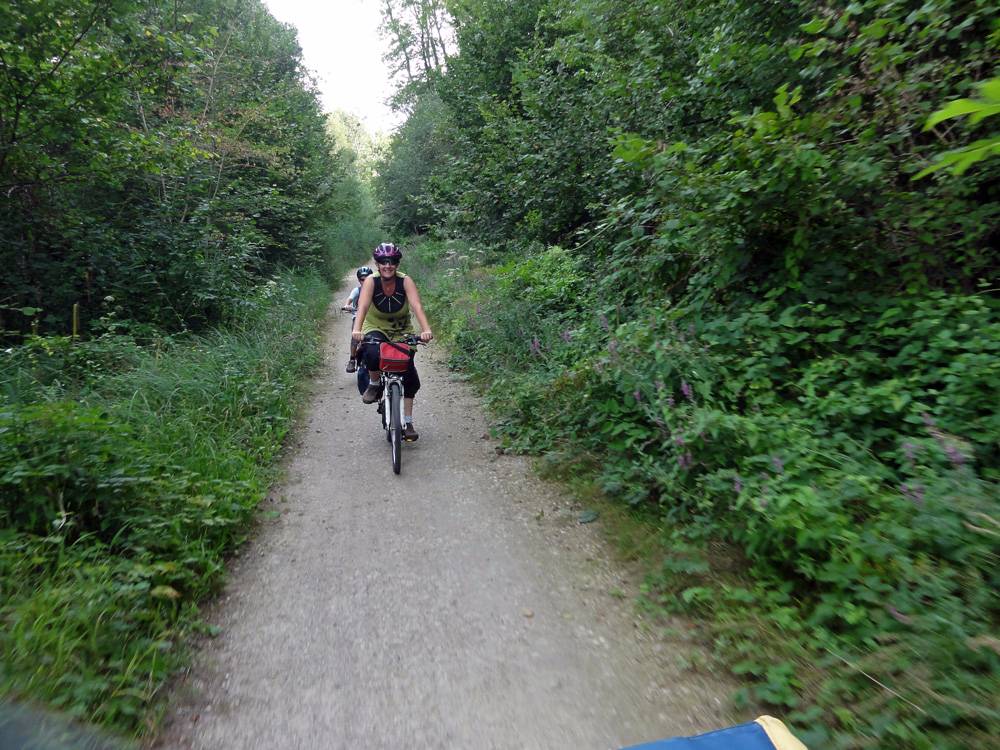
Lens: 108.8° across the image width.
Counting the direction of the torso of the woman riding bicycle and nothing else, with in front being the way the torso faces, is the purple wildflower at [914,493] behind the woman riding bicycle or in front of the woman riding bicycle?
in front

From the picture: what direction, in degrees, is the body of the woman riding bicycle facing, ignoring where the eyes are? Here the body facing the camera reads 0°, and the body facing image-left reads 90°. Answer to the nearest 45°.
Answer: approximately 0°

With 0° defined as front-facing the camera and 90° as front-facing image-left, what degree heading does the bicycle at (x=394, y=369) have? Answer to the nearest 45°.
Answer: approximately 0°

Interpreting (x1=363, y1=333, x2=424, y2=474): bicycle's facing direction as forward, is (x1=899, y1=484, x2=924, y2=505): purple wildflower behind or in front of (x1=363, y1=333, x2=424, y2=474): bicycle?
in front

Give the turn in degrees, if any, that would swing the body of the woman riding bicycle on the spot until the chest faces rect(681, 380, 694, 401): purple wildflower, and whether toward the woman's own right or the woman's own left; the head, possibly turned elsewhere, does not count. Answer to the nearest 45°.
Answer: approximately 45° to the woman's own left
